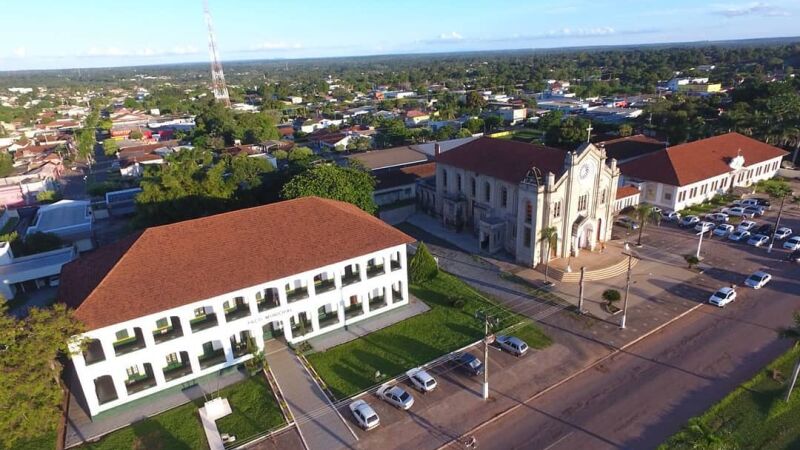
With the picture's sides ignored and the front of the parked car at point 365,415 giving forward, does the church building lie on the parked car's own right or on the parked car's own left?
on the parked car's own right

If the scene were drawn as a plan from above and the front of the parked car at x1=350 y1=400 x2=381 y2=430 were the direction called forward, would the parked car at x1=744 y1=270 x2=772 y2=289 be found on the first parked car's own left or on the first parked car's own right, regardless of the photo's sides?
on the first parked car's own right

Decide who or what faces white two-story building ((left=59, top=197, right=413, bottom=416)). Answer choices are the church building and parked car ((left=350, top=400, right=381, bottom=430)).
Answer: the parked car

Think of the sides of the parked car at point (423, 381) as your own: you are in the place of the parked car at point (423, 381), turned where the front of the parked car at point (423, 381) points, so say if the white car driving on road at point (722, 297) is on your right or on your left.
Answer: on your right

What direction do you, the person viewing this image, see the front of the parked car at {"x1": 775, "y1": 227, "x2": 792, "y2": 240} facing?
facing the viewer and to the left of the viewer

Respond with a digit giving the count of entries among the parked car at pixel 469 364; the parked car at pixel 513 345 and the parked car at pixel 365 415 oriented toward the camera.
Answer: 0

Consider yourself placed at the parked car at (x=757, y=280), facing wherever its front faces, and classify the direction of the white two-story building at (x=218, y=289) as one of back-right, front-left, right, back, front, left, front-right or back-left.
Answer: front

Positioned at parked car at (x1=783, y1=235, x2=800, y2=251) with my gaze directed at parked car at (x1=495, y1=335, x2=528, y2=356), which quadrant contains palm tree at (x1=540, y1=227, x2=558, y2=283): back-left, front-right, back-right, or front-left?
front-right

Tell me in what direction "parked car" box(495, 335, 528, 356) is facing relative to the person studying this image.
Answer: facing away from the viewer and to the left of the viewer

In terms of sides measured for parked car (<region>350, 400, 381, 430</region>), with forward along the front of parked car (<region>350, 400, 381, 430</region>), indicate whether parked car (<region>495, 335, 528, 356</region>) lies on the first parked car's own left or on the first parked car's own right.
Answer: on the first parked car's own right

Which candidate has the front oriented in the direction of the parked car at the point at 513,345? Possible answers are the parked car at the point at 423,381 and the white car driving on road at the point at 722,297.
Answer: the white car driving on road at the point at 722,297

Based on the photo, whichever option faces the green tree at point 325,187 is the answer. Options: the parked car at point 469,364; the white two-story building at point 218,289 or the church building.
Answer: the parked car

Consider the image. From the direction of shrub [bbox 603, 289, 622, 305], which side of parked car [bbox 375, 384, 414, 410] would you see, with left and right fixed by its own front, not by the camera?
right
